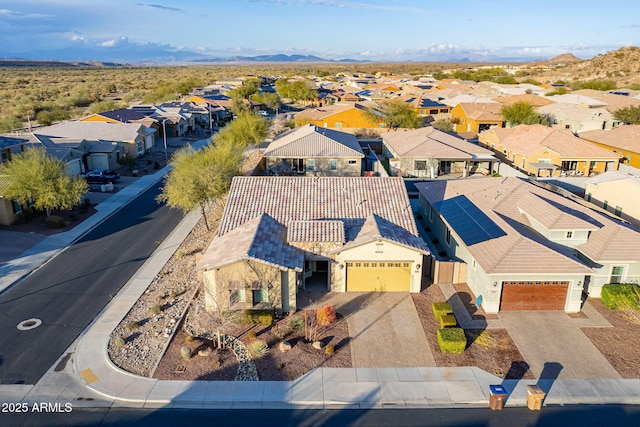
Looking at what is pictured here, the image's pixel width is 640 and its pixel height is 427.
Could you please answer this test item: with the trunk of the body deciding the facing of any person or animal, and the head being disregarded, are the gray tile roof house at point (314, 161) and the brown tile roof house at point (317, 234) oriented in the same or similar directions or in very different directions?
very different directions

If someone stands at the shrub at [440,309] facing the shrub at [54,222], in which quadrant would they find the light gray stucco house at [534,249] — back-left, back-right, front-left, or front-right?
back-right

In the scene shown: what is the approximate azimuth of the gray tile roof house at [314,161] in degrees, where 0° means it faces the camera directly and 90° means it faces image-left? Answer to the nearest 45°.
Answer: approximately 180°

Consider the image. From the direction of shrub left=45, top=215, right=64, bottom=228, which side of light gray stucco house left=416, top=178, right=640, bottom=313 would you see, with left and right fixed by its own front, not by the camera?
right

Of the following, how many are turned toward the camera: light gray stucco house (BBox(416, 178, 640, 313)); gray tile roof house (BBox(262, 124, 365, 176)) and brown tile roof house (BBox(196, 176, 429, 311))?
2

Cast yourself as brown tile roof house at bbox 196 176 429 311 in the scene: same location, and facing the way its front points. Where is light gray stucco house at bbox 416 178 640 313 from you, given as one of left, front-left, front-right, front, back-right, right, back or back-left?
left

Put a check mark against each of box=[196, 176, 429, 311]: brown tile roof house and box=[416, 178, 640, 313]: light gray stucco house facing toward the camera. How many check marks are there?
2

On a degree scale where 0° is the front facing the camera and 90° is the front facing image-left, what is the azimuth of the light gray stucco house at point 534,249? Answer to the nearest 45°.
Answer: approximately 0°

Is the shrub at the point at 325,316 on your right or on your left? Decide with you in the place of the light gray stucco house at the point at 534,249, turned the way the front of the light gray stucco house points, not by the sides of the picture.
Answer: on your right

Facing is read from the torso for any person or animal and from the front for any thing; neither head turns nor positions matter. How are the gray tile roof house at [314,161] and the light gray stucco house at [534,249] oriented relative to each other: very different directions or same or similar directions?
very different directions

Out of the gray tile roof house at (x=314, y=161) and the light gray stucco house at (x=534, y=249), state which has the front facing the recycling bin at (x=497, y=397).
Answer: the light gray stucco house
